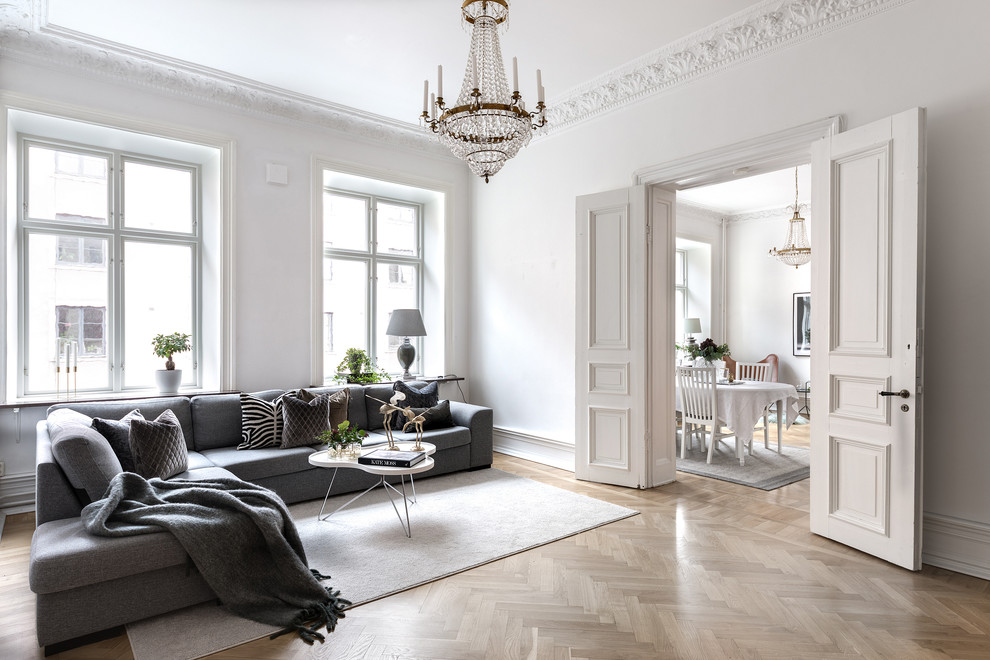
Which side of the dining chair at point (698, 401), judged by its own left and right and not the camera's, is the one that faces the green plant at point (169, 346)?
back

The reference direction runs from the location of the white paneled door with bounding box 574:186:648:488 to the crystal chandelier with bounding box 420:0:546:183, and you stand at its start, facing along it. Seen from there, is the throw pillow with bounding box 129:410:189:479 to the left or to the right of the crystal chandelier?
right

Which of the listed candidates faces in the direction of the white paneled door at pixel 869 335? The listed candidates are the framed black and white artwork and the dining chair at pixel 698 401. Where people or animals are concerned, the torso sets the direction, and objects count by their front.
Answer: the framed black and white artwork

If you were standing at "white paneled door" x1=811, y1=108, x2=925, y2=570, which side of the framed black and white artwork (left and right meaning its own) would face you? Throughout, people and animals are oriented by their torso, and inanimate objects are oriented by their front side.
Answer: front

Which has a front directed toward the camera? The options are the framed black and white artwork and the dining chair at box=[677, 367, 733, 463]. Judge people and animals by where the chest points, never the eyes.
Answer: the framed black and white artwork

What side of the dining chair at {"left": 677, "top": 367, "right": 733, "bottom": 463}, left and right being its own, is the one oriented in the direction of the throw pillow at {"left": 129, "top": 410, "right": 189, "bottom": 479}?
back

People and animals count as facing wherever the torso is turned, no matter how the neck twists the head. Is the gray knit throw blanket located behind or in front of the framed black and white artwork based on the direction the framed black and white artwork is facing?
in front

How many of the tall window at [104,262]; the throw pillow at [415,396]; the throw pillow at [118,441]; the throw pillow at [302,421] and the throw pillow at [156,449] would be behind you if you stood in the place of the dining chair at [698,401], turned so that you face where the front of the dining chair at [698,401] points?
5

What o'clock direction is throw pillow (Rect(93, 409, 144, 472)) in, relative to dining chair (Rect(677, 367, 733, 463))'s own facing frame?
The throw pillow is roughly at 6 o'clock from the dining chair.

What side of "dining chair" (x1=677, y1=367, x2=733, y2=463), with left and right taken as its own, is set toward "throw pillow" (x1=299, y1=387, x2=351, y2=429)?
back

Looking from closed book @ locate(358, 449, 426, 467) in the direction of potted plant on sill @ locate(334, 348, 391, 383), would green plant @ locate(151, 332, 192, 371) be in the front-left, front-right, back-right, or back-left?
front-left

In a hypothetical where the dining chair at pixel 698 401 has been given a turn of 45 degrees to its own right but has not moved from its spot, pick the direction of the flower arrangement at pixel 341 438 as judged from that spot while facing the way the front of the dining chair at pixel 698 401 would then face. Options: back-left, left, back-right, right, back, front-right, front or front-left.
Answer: back-right

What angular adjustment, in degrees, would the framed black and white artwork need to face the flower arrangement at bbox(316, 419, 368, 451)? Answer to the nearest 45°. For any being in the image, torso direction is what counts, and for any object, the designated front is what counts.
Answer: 0° — it already faces it

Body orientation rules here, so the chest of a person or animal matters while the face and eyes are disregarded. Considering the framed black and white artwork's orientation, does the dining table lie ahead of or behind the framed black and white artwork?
ahead

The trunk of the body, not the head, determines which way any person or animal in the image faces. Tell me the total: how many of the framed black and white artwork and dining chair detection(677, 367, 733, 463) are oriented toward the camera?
1

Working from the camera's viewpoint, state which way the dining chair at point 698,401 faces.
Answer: facing away from the viewer and to the right of the viewer

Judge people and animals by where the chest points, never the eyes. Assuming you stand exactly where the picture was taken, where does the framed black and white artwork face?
facing the viewer

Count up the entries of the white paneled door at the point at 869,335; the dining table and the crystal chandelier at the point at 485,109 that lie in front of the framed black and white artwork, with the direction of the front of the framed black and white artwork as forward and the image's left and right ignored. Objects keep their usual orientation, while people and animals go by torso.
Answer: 3

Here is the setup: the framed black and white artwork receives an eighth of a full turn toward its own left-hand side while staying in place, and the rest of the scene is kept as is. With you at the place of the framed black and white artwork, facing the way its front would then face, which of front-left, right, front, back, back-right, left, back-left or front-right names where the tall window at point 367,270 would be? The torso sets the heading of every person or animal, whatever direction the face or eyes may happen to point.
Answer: right
